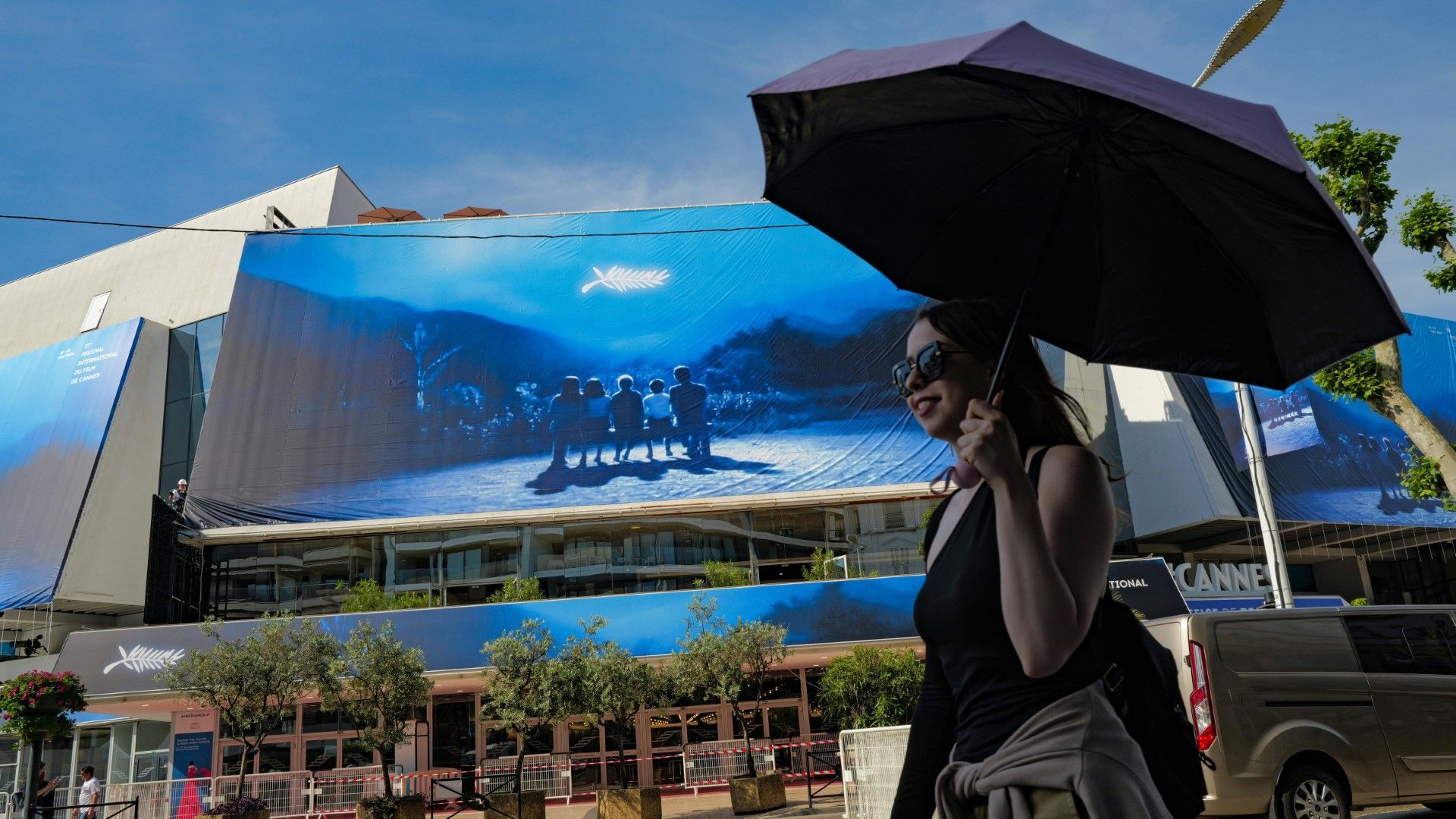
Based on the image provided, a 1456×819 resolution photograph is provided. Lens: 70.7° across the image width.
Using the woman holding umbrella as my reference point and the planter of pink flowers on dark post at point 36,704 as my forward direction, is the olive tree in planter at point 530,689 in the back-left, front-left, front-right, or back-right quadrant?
front-right

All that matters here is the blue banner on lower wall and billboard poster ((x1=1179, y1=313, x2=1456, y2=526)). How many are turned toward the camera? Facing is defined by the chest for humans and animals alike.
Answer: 2

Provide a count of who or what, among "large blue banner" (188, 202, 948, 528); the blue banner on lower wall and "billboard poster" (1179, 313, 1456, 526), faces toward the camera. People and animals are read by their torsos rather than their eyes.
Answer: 3

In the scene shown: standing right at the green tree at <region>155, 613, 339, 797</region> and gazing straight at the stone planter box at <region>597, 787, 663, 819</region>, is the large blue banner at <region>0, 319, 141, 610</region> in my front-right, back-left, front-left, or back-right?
back-left

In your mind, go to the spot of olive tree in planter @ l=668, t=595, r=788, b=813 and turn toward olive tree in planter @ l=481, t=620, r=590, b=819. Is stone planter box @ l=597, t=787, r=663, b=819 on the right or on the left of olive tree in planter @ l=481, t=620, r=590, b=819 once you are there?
left

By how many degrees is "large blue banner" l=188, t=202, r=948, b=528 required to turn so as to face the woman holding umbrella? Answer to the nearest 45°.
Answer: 0° — it already faces them

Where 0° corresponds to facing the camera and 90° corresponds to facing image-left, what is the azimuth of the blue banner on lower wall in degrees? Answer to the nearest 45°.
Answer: approximately 0°

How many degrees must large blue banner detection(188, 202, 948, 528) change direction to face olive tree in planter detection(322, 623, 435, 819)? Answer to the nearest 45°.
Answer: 0° — it already faces it

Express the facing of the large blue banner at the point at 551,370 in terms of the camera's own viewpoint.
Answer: facing the viewer

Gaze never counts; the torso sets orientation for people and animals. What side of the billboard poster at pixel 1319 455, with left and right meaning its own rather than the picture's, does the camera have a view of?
front

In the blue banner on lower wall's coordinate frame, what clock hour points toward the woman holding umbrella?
The woman holding umbrella is roughly at 12 o'clock from the blue banner on lower wall.

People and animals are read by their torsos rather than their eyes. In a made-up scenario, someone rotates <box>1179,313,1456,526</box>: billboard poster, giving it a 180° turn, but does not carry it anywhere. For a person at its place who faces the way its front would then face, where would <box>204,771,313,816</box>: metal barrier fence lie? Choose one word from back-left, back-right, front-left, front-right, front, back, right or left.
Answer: back-left

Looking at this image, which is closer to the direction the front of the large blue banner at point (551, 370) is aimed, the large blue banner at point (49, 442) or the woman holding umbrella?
the woman holding umbrella

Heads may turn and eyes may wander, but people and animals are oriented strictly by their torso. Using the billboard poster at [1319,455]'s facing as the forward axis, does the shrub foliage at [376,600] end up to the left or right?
on its right

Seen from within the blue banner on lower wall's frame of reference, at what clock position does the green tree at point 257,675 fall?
The green tree is roughly at 2 o'clock from the blue banner on lower wall.

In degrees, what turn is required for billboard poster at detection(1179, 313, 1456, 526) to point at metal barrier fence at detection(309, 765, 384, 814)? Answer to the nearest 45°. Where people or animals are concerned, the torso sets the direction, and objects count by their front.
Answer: approximately 45° to its right

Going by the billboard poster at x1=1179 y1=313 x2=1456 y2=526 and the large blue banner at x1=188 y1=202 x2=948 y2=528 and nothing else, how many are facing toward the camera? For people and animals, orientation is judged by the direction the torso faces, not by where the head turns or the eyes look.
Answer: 2
